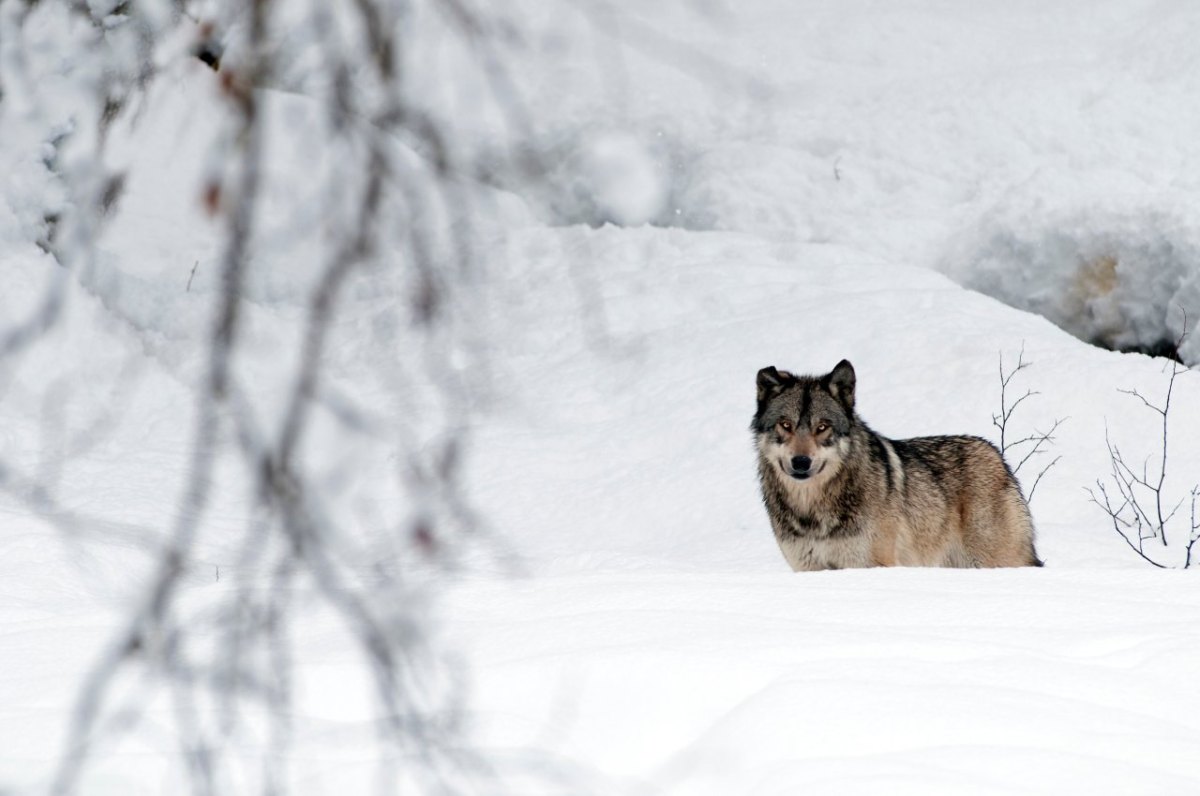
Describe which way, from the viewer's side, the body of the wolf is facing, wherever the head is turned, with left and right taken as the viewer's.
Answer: facing the viewer and to the left of the viewer

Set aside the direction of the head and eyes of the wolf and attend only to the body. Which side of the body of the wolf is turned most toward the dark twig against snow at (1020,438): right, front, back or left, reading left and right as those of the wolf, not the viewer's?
back

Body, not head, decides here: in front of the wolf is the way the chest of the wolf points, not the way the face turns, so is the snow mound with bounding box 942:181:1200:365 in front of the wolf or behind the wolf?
behind

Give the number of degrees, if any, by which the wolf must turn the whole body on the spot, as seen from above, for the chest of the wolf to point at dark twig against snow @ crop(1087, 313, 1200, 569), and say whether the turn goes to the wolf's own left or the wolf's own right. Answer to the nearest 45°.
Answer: approximately 180°

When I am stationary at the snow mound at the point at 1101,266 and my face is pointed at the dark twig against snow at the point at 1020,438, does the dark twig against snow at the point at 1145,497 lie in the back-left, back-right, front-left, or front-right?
front-left
